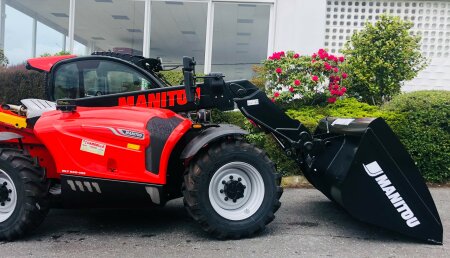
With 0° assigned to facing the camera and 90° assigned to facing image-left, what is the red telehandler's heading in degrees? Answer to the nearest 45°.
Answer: approximately 270°

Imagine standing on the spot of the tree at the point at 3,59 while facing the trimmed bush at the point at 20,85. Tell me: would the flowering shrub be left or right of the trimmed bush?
left

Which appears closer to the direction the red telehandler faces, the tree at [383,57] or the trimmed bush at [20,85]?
the tree

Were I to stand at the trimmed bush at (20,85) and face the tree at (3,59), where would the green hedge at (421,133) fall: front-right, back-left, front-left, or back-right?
back-right
